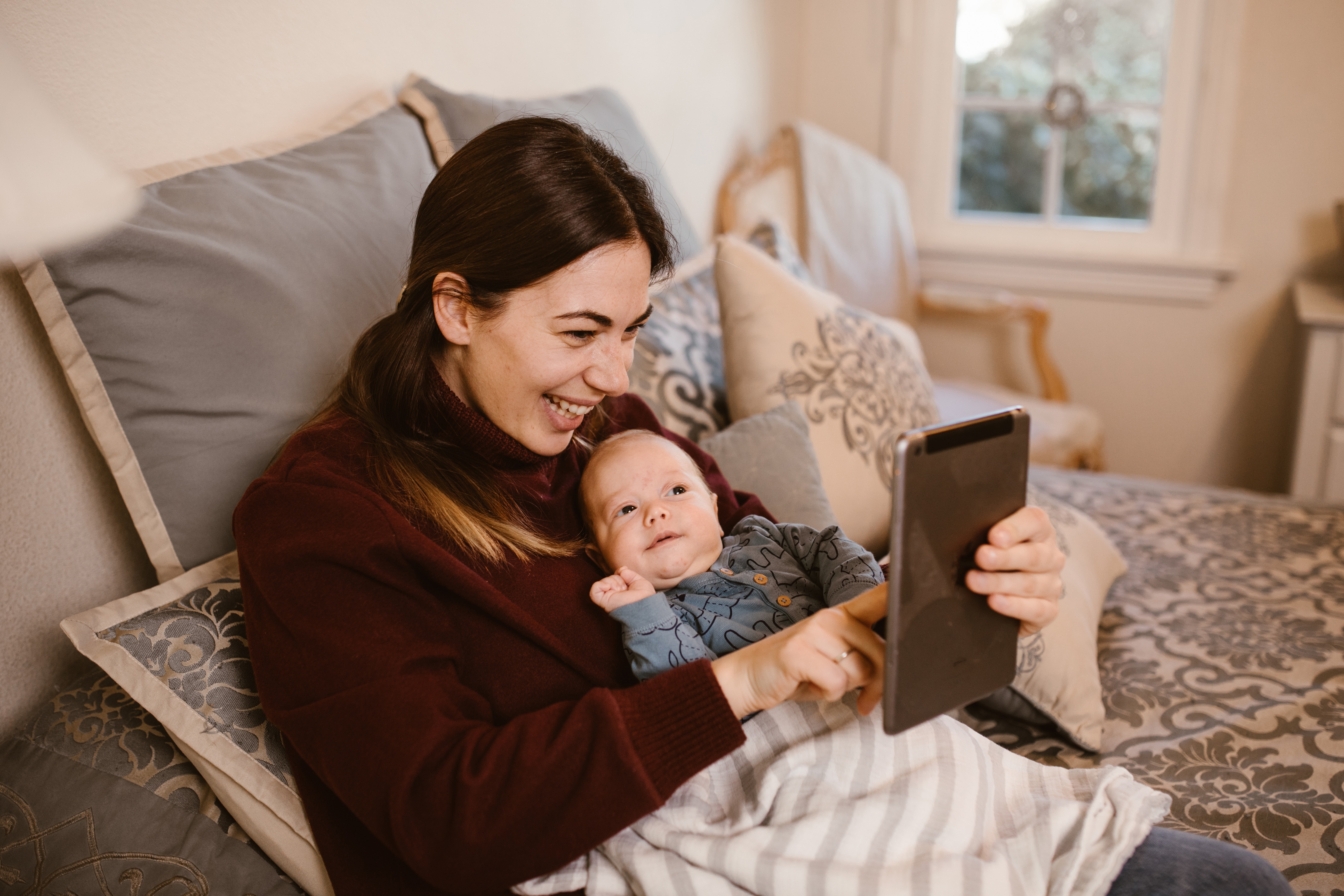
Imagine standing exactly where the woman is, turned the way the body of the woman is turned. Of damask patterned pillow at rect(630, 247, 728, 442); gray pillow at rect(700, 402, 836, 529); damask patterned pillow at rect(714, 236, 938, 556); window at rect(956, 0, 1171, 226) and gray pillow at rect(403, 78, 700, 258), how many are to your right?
0

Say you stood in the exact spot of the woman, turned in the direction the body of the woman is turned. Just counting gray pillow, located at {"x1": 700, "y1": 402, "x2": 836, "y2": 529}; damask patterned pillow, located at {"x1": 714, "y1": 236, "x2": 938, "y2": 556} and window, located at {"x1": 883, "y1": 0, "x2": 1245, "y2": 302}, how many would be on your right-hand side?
0

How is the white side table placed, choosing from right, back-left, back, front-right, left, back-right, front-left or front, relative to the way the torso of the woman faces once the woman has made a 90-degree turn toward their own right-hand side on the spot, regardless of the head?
back

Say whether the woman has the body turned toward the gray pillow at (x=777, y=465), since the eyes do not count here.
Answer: no

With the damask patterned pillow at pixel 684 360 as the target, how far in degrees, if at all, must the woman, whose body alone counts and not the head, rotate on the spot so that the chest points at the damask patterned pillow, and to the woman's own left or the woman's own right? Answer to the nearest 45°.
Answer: approximately 135° to the woman's own left

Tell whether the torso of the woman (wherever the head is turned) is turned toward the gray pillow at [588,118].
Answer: no

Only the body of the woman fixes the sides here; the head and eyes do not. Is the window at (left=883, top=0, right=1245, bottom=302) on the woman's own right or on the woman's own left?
on the woman's own left
